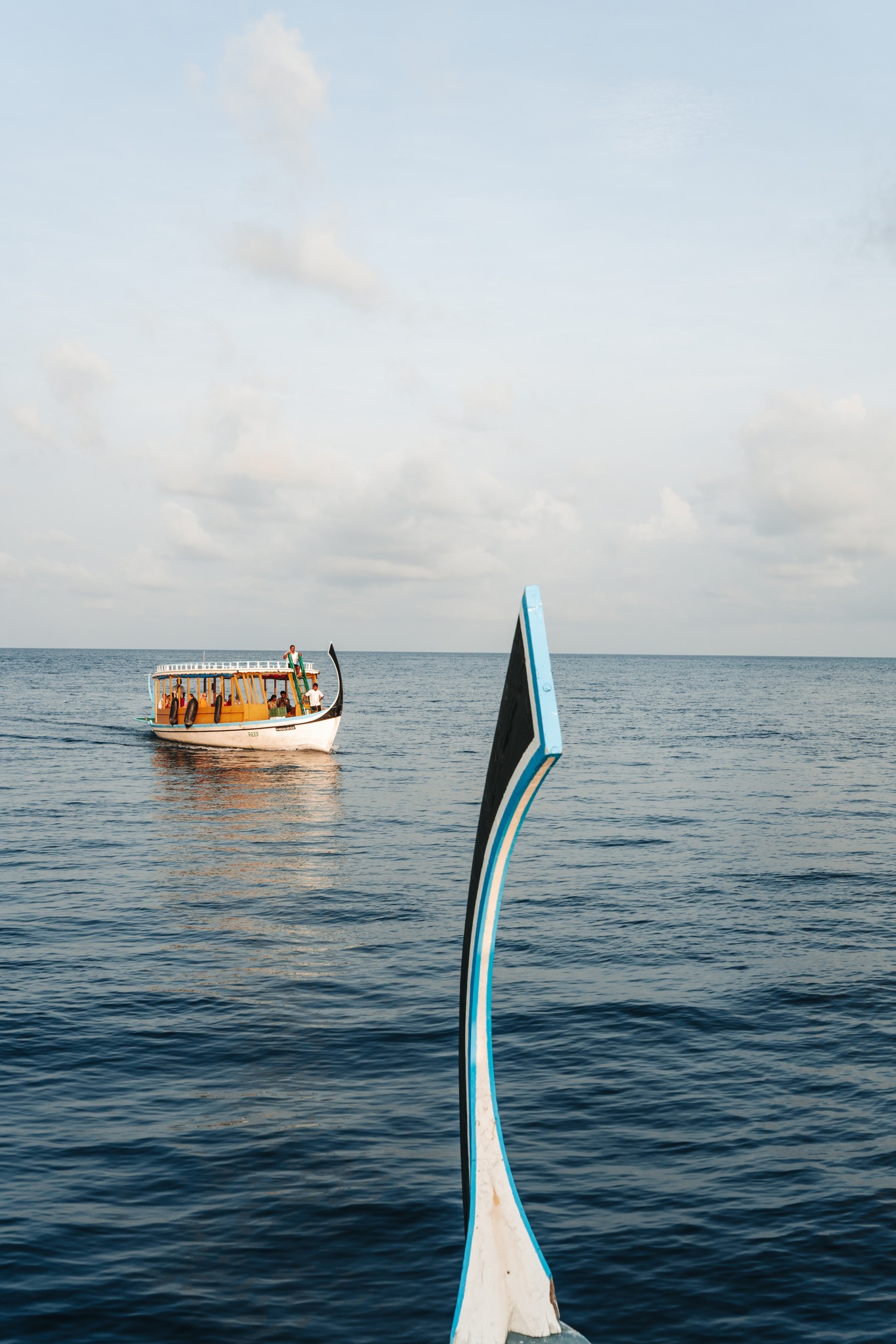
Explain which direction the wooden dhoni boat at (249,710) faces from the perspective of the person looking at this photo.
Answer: facing the viewer and to the right of the viewer
